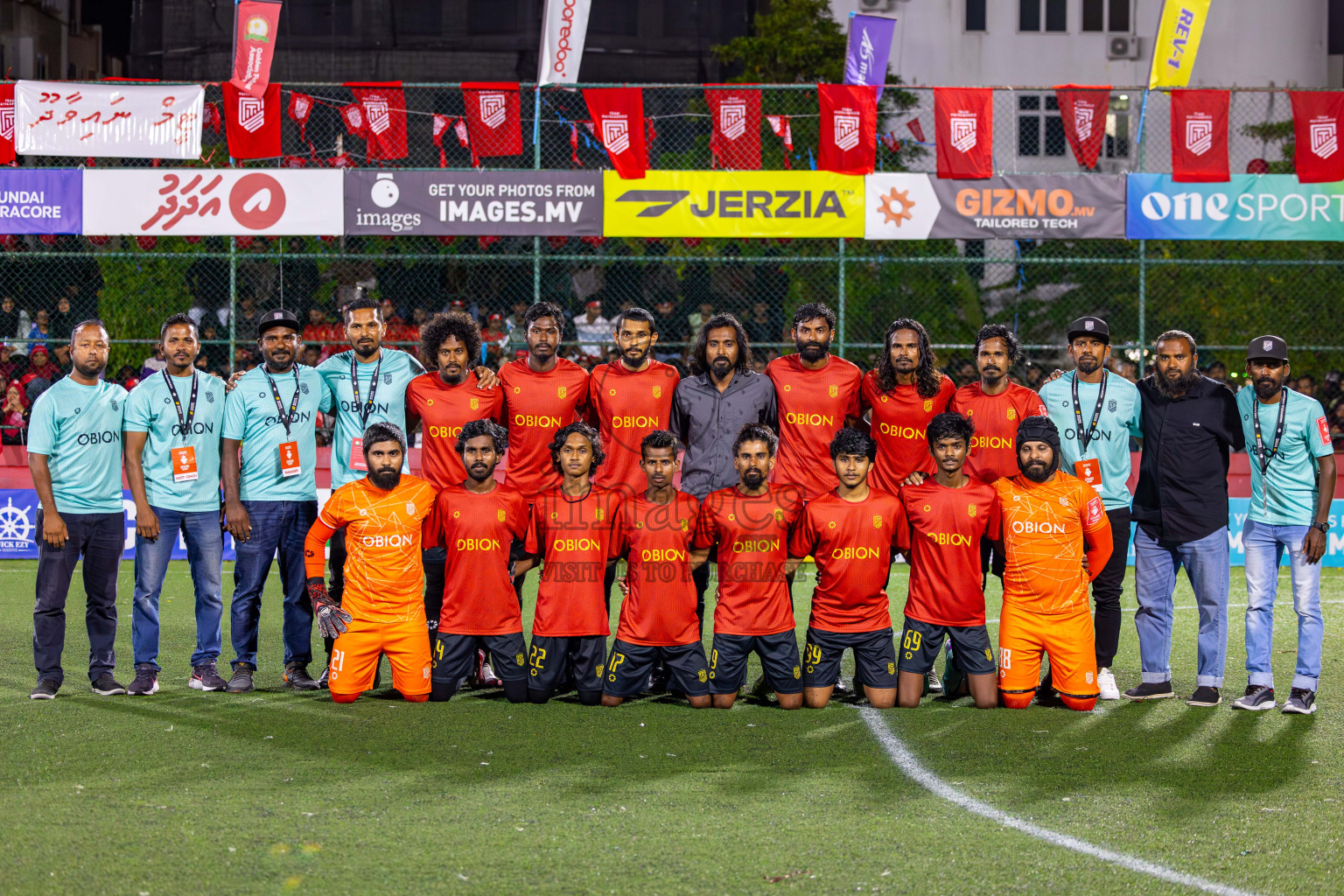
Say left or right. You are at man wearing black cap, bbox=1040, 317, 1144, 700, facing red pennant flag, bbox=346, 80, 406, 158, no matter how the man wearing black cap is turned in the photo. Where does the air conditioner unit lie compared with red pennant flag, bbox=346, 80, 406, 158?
right

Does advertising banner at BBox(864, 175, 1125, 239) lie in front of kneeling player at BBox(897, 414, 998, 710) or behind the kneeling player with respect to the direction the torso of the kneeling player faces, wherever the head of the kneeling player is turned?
behind

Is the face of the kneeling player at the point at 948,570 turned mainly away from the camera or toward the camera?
toward the camera

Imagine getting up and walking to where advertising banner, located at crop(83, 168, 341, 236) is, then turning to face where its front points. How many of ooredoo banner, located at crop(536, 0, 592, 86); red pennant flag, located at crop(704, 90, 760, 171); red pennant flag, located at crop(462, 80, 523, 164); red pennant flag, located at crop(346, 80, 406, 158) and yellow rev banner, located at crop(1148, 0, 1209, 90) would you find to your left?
5

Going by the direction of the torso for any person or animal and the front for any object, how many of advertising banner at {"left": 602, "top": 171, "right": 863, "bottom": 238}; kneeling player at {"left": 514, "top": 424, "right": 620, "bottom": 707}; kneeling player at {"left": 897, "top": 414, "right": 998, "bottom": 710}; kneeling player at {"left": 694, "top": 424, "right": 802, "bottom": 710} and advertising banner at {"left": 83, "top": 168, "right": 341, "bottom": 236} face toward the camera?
5

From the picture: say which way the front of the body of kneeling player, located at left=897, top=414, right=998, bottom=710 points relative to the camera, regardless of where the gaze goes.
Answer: toward the camera

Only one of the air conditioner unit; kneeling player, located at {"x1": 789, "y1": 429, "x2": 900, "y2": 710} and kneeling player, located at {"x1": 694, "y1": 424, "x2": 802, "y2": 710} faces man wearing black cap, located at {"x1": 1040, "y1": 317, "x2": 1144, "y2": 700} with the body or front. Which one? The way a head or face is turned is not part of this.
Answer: the air conditioner unit

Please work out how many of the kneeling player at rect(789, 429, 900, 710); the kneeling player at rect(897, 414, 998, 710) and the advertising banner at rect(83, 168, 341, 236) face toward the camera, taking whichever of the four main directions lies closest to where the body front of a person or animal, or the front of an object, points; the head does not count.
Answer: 3

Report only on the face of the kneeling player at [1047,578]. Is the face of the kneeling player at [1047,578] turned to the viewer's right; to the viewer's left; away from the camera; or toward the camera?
toward the camera

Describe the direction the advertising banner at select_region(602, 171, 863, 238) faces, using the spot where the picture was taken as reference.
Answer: facing the viewer

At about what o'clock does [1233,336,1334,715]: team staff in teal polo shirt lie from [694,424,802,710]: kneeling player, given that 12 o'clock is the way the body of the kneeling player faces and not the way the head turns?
The team staff in teal polo shirt is roughly at 9 o'clock from the kneeling player.

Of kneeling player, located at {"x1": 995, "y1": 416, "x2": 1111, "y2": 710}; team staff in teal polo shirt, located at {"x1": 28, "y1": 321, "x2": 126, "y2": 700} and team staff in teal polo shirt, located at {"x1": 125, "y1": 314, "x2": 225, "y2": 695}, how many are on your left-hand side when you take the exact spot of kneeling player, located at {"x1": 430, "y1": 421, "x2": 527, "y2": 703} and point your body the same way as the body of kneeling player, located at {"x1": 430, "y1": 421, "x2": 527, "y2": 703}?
1

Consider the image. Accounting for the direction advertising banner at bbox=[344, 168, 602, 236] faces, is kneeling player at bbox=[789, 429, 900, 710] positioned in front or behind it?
in front

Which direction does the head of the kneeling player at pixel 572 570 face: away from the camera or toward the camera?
toward the camera

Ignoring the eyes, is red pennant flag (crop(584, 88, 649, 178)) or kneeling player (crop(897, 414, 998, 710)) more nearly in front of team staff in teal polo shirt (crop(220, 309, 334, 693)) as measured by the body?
the kneeling player

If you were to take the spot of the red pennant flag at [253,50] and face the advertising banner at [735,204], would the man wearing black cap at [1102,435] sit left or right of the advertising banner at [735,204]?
right

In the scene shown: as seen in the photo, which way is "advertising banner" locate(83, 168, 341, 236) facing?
toward the camera

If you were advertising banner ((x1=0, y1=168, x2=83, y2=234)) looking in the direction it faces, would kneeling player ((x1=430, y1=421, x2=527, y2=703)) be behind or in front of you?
in front

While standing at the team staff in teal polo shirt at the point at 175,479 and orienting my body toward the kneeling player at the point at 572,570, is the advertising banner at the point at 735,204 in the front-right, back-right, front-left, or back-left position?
front-left

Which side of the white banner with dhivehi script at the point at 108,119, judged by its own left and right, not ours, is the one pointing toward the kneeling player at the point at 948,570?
front
